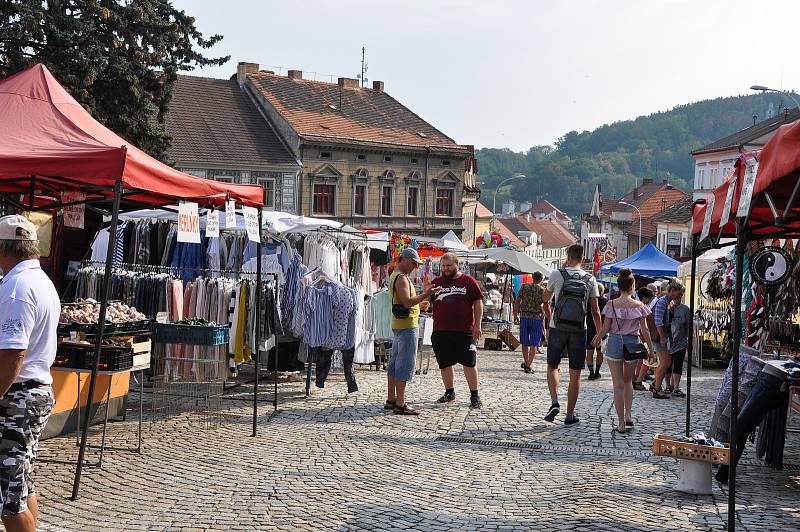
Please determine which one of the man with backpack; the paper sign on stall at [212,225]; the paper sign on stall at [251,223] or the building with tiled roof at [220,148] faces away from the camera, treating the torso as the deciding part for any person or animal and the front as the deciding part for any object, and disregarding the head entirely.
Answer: the man with backpack

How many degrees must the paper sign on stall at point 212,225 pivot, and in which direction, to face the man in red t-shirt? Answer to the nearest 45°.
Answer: approximately 135° to its left

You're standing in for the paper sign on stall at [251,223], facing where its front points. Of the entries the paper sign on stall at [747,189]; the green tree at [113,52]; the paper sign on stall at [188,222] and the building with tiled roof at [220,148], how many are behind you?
2

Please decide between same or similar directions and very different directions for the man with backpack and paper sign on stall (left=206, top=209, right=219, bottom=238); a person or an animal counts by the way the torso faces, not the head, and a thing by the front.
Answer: very different directions

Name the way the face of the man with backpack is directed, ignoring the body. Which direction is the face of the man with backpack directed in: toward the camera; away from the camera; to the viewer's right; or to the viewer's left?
away from the camera

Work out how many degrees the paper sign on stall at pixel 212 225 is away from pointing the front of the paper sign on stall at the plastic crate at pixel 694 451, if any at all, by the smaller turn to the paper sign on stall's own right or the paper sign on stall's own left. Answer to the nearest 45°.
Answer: approximately 45° to the paper sign on stall's own left

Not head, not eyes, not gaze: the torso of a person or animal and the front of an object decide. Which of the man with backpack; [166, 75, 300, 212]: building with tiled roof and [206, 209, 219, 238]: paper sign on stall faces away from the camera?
the man with backpack

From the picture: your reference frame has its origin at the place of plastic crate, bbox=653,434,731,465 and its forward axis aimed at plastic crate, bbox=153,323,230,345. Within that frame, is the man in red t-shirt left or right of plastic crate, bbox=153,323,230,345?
right

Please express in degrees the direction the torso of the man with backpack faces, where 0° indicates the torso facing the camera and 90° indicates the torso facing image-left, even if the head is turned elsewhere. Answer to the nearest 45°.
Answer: approximately 180°

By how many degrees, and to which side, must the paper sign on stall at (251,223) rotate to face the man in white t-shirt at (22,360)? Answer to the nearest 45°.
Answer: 0° — it already faces them

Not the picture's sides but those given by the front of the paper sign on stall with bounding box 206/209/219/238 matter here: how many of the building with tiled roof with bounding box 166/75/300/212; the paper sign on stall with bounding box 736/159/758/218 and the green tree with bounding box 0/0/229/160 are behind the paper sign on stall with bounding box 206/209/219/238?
2

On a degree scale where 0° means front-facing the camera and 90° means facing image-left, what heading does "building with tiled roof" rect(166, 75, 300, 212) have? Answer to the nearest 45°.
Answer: approximately 0°
